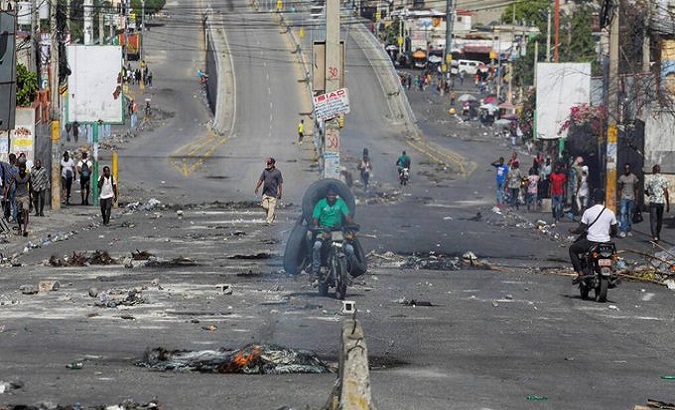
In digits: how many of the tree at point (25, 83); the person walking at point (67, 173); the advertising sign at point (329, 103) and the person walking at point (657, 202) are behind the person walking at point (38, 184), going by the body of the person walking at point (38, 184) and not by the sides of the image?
3

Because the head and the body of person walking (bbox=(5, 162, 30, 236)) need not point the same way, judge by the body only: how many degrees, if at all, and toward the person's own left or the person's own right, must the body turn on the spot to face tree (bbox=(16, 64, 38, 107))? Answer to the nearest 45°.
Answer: approximately 180°
